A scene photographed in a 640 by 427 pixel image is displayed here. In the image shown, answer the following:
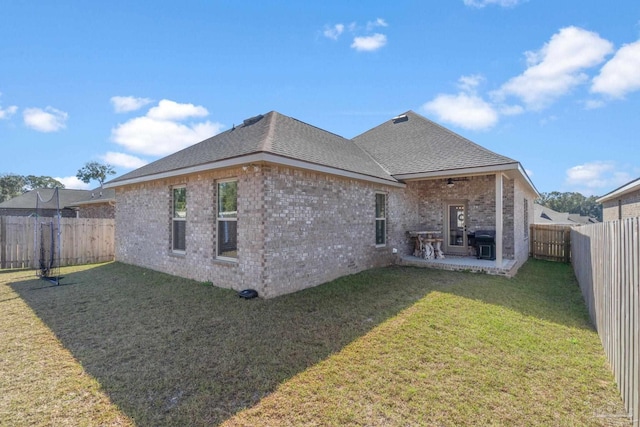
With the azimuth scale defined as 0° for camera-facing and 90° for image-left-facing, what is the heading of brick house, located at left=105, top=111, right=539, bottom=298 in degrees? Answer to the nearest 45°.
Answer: approximately 225°

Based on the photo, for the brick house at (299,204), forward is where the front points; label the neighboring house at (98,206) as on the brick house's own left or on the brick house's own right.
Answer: on the brick house's own left
